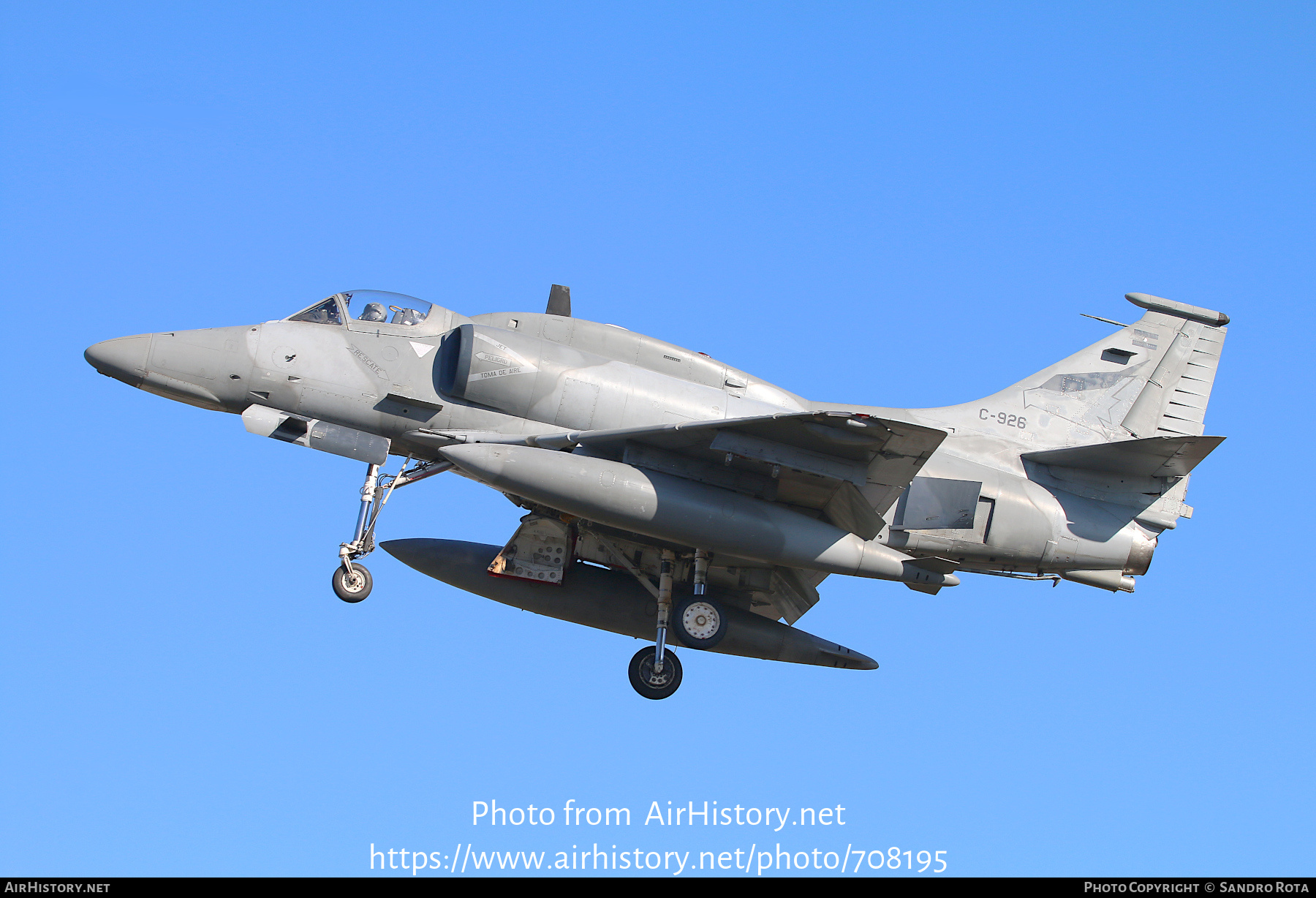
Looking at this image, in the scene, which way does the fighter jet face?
to the viewer's left
